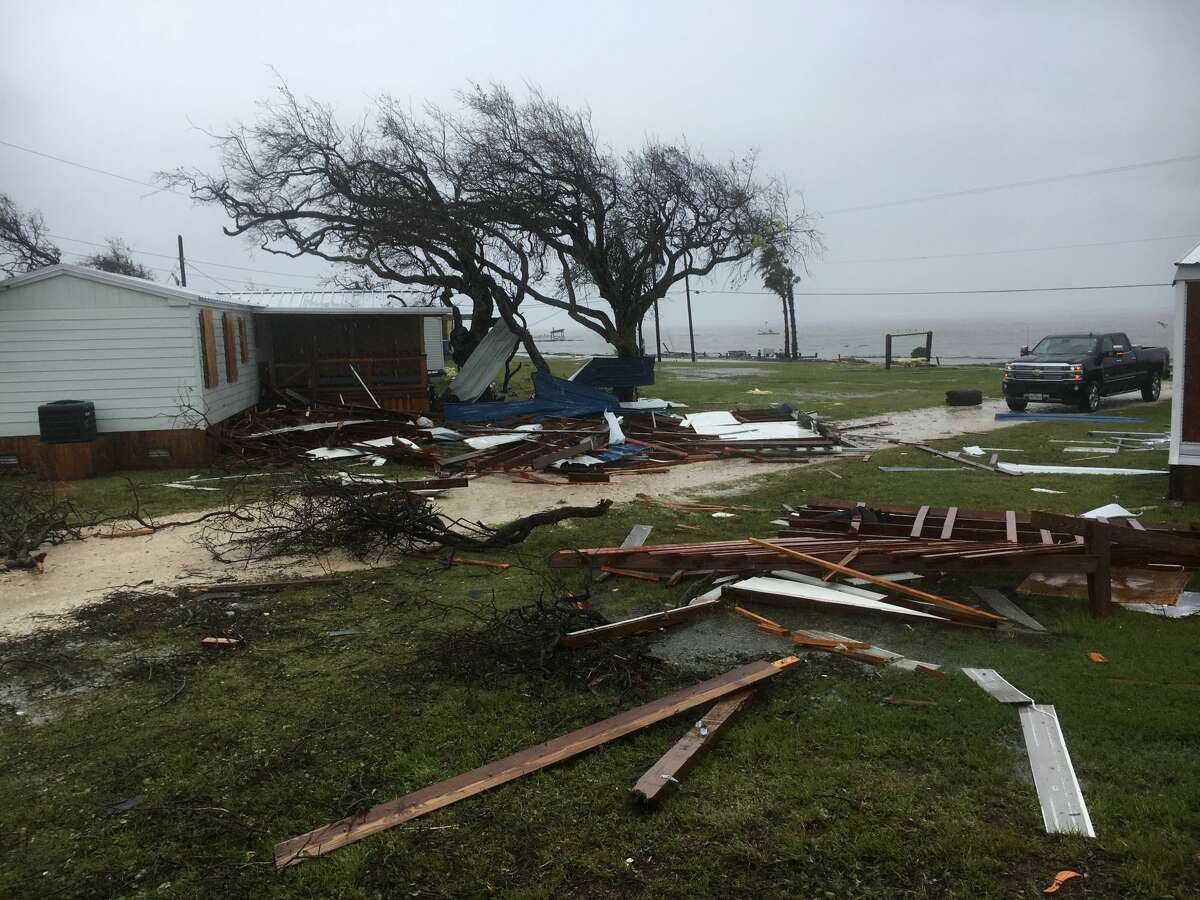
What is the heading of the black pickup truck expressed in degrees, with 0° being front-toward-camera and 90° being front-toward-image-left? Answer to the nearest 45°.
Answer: approximately 45°

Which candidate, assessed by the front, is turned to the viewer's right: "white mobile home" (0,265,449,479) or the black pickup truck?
the white mobile home

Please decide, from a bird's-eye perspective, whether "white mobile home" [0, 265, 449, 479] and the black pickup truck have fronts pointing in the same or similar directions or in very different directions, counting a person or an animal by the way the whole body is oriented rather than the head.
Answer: very different directions

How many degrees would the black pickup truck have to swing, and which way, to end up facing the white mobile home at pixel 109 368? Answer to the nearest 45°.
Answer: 0° — it already faces it

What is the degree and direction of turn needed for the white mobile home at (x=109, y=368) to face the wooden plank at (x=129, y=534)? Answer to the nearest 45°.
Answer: approximately 90° to its right

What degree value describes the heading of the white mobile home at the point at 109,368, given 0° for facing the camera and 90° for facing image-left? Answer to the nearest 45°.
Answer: approximately 270°

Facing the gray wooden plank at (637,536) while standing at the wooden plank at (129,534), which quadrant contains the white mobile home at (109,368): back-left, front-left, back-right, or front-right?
back-left

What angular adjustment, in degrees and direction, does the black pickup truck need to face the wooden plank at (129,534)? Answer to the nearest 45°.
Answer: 0° — it already faces it

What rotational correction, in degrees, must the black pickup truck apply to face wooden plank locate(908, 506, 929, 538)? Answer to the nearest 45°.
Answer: approximately 45° to its left

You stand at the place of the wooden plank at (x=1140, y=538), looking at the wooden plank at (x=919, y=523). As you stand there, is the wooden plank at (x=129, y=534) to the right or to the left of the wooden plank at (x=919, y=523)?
left
